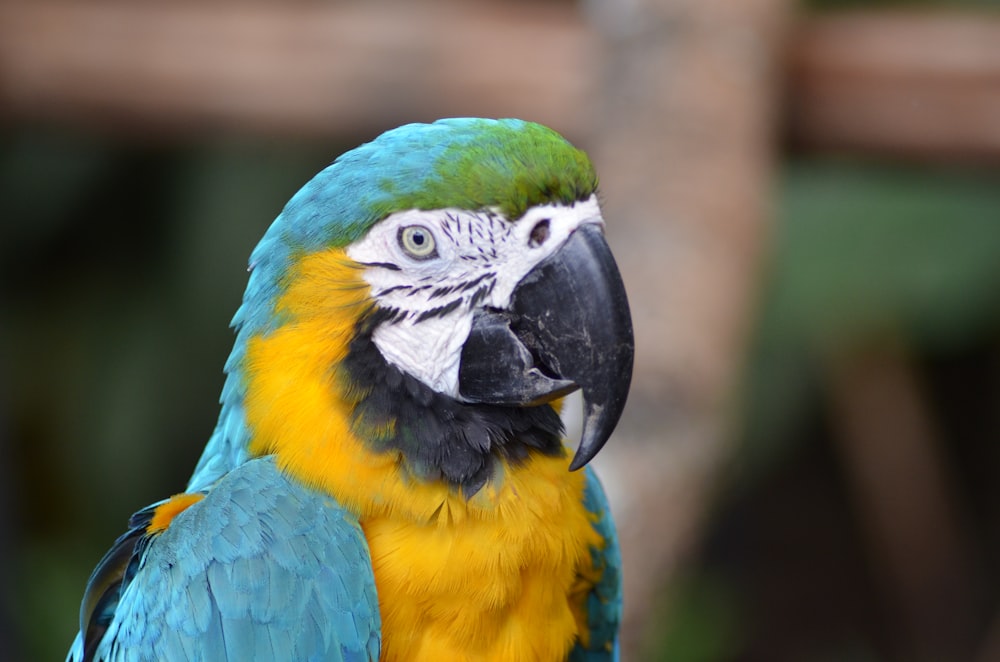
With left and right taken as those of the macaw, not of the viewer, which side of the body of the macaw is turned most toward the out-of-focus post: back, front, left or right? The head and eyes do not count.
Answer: left

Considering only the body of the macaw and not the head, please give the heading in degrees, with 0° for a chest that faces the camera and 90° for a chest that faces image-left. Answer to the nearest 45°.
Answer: approximately 315°
